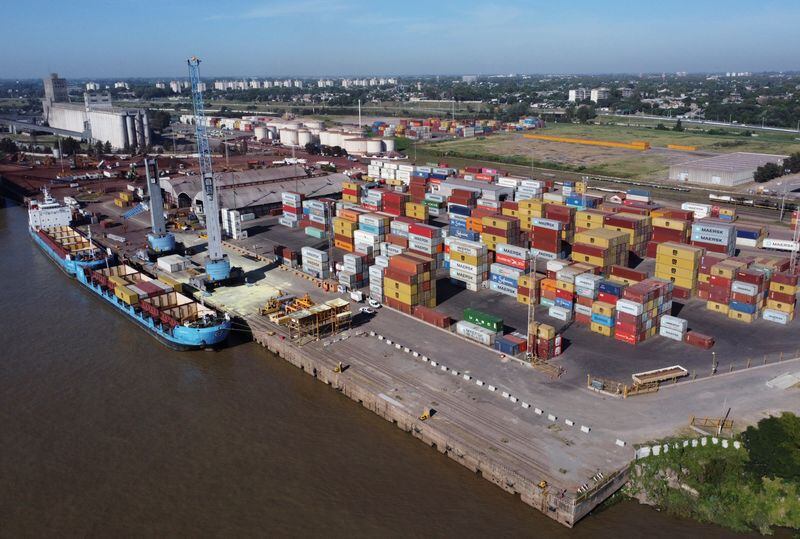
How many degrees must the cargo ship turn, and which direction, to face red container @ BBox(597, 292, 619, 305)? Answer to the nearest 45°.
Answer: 0° — it already faces it

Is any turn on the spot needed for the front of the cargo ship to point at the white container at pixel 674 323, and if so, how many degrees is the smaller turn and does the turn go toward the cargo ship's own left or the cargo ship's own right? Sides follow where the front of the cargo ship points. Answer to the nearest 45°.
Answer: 0° — it already faces it

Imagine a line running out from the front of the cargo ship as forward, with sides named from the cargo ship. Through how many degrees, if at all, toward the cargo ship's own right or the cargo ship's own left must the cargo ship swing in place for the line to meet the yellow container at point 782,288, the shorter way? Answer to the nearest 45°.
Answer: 0° — it already faces it

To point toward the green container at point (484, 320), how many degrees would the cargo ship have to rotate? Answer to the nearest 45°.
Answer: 0° — it already faces it

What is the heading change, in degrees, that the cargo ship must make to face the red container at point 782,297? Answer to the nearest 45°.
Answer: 0° — it already faces it

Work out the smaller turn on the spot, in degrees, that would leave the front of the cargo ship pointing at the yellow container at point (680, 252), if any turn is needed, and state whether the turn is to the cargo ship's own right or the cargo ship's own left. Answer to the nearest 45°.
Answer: approximately 45° to the cargo ship's own left

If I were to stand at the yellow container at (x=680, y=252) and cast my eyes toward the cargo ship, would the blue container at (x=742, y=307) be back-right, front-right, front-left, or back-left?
back-left

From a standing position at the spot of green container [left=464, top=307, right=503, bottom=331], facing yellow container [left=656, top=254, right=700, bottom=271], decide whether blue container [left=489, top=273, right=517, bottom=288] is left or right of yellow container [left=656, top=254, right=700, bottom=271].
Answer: left

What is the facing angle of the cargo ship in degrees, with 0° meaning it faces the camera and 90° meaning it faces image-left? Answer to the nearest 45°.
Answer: approximately 315°
